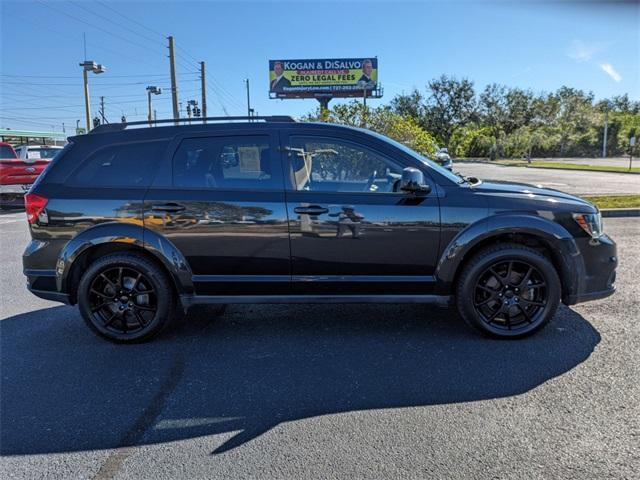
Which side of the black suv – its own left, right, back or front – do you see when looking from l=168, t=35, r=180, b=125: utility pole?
left

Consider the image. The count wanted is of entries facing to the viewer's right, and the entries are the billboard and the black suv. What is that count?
1

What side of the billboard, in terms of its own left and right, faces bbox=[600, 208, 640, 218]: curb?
front

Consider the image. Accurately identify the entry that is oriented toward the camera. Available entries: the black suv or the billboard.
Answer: the billboard

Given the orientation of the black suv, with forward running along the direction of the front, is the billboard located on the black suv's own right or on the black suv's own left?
on the black suv's own left

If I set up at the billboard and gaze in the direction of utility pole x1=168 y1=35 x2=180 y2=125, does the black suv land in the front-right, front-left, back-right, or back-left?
front-left

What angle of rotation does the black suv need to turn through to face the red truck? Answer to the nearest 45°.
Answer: approximately 135° to its left

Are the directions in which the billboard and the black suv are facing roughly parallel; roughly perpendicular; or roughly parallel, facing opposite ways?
roughly perpendicular

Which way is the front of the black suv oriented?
to the viewer's right

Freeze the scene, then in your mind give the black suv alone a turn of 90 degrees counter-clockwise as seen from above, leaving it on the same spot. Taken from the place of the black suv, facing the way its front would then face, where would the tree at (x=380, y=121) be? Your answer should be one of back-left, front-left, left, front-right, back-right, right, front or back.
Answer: front

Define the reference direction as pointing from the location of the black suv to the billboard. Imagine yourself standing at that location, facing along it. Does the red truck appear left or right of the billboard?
left

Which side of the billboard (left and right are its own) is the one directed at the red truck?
front

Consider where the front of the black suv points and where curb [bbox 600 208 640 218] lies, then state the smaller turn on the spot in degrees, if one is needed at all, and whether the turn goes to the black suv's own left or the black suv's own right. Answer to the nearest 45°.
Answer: approximately 45° to the black suv's own left

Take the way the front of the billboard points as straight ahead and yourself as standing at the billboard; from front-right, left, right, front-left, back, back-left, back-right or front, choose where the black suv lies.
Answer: front

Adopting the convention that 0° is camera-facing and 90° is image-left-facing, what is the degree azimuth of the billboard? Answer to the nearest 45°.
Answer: approximately 0°
